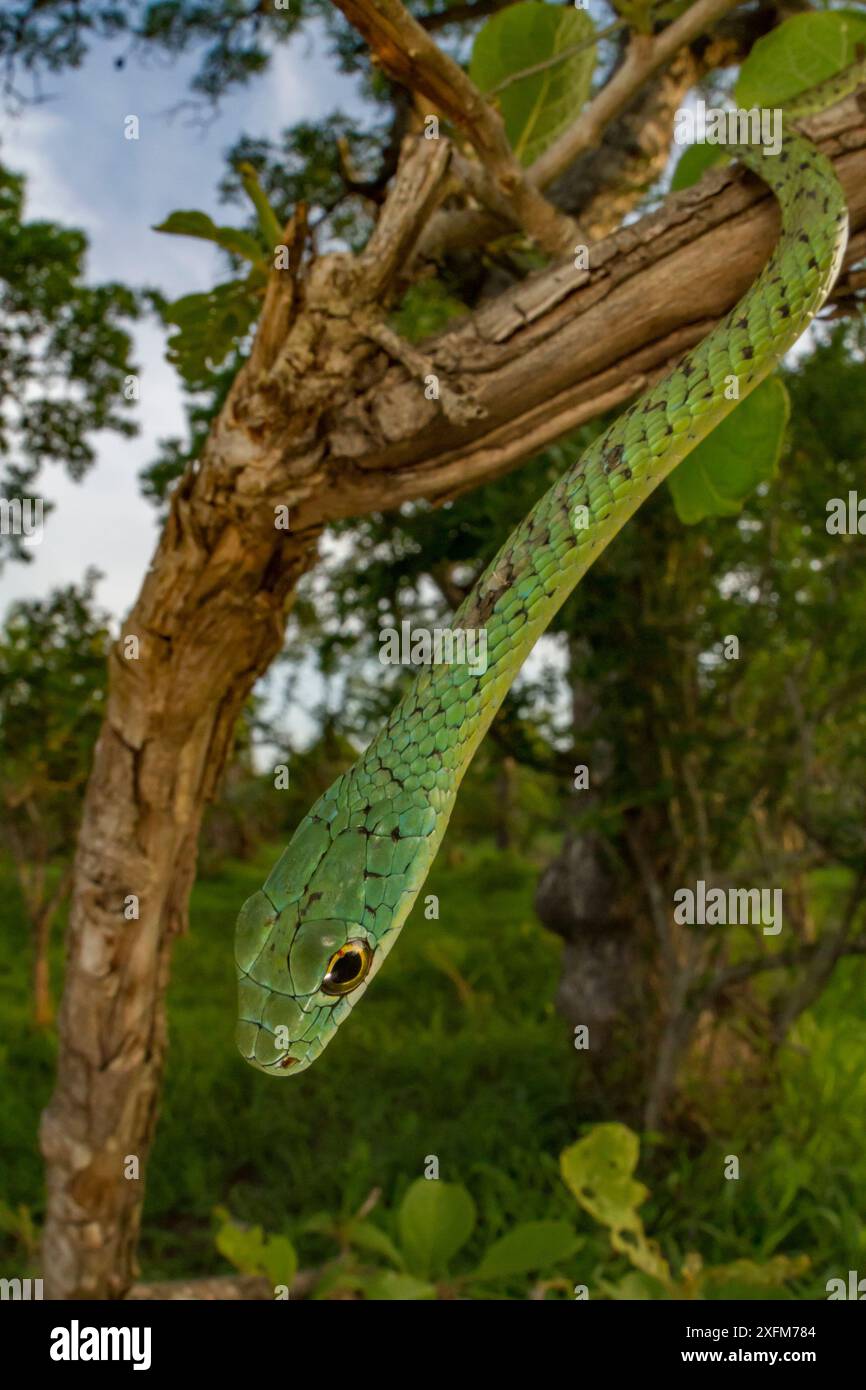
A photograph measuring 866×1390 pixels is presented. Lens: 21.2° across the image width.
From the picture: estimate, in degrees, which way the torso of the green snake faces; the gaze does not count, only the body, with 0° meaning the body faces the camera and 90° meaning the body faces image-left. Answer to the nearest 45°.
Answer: approximately 45°

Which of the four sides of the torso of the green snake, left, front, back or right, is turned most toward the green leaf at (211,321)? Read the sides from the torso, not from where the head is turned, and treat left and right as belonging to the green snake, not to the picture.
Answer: right
